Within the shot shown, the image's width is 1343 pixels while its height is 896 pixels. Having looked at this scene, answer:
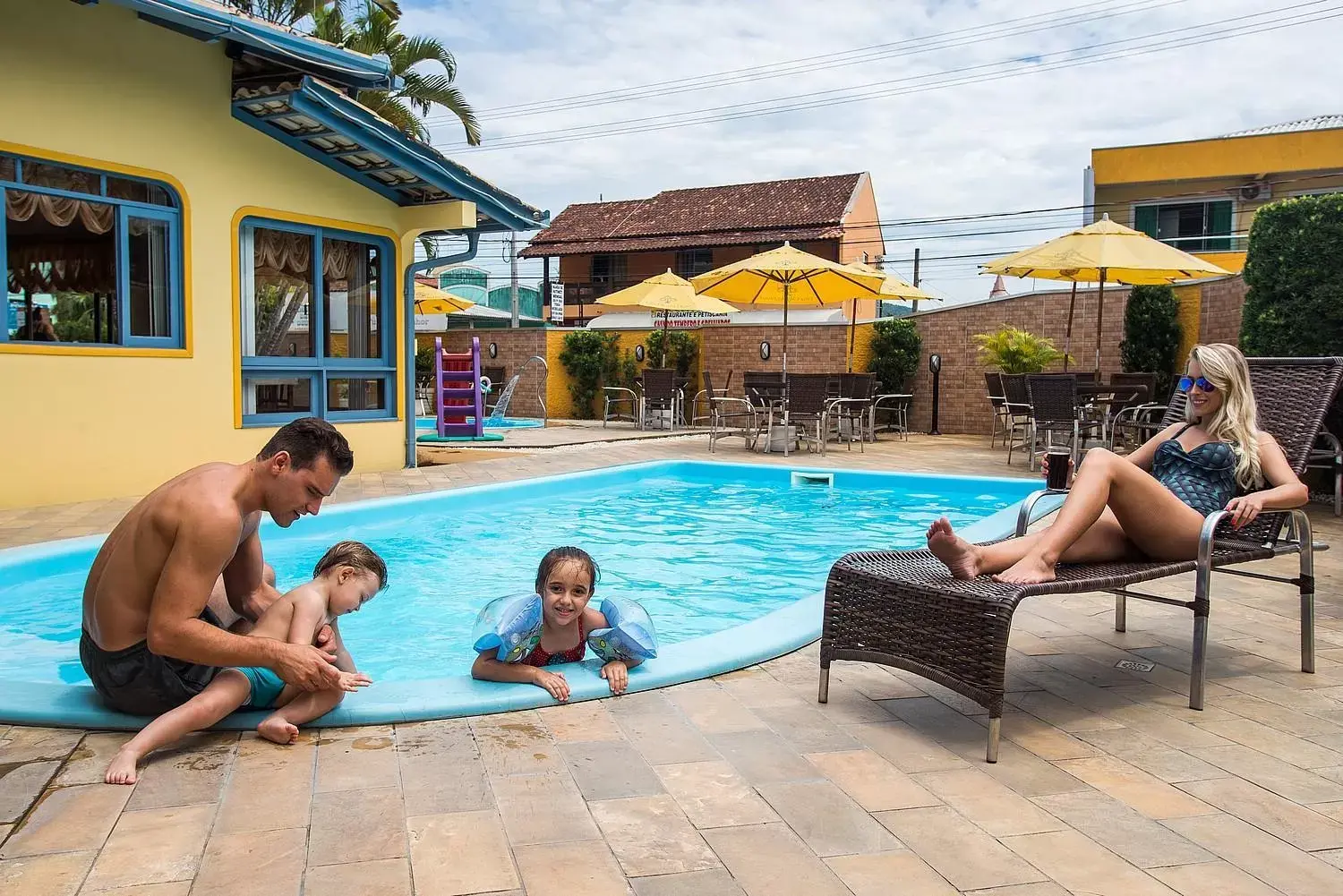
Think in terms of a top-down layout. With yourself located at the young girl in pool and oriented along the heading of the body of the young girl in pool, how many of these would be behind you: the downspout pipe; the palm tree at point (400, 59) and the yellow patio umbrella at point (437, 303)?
3

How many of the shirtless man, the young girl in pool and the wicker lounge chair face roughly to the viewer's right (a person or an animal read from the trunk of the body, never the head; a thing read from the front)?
1

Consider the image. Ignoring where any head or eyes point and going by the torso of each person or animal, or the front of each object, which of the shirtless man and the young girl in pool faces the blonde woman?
the shirtless man

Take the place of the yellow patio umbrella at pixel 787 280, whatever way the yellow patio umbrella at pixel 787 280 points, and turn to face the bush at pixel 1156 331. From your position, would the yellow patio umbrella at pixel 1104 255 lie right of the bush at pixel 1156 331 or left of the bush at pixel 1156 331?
right

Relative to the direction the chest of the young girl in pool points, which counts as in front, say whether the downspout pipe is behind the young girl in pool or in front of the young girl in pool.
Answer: behind

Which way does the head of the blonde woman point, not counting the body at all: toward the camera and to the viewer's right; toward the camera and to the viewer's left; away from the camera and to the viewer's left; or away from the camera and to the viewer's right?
toward the camera and to the viewer's left

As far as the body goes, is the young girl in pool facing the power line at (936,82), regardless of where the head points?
no

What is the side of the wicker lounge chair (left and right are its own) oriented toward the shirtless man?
front

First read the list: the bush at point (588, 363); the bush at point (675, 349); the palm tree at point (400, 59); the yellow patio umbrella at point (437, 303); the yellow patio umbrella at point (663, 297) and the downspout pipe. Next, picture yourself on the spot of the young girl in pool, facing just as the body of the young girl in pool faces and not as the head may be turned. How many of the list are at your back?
6

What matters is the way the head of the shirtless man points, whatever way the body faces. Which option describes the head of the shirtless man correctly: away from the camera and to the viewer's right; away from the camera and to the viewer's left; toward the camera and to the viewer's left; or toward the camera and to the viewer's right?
toward the camera and to the viewer's right

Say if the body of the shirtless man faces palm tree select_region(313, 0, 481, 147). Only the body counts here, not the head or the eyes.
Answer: no

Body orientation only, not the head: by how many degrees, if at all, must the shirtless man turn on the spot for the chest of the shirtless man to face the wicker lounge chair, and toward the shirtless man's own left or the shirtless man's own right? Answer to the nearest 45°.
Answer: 0° — they already face it

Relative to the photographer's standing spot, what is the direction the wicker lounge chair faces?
facing the viewer and to the left of the viewer

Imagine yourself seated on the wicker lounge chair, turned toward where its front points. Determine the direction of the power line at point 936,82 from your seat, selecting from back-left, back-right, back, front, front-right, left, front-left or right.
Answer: back-right

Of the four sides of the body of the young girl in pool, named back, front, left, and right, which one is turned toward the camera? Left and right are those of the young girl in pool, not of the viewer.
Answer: front

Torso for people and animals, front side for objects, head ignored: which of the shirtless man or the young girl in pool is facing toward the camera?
the young girl in pool

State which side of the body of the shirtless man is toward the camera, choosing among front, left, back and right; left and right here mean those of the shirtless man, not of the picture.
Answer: right

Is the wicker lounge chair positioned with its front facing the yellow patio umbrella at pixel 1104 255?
no

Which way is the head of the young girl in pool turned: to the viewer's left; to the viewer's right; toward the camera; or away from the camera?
toward the camera
